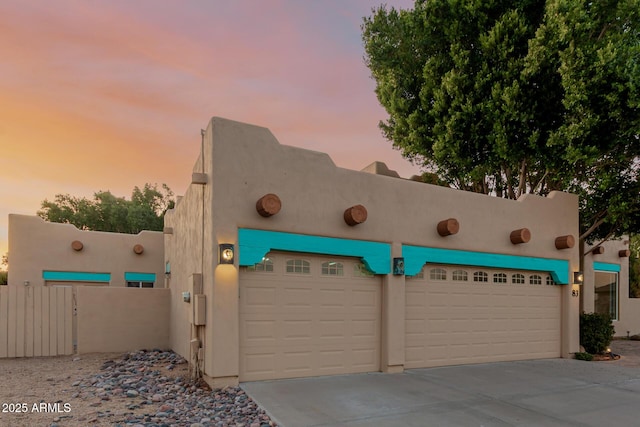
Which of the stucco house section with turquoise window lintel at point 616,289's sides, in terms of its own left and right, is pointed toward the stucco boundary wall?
right

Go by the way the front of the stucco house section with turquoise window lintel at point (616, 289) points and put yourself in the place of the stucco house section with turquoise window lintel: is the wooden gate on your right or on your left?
on your right

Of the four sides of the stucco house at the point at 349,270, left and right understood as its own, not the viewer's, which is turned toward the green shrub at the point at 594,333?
left

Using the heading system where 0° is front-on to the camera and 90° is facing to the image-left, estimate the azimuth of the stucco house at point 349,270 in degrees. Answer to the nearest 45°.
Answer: approximately 315°

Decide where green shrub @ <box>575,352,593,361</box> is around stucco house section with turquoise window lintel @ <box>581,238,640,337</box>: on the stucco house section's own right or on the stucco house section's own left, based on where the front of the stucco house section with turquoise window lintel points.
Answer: on the stucco house section's own right
